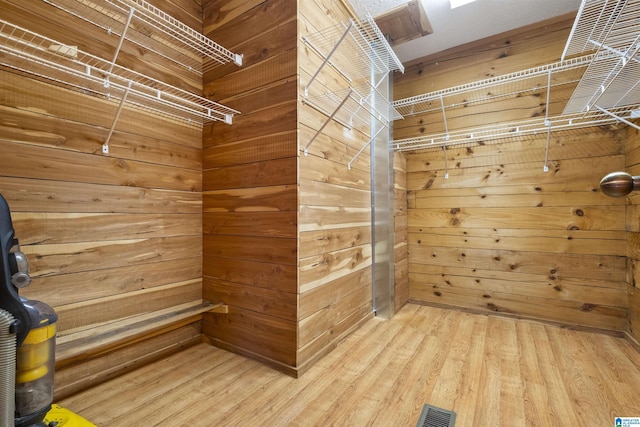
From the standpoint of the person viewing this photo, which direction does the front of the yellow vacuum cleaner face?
facing the viewer and to the right of the viewer

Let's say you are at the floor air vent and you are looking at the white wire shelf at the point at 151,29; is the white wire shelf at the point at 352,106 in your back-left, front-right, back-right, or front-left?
front-right

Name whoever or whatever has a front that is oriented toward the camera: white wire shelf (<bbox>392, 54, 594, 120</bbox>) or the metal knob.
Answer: the white wire shelf

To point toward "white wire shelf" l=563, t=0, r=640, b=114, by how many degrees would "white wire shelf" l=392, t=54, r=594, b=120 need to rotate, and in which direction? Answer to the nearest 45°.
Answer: approximately 45° to its left

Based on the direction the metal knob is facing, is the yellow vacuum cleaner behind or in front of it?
in front

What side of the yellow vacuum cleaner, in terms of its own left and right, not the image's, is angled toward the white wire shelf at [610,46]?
front

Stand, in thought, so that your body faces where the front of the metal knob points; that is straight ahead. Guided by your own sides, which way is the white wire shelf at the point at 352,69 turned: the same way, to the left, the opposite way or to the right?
the opposite way

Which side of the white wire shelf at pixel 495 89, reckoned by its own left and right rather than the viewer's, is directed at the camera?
front

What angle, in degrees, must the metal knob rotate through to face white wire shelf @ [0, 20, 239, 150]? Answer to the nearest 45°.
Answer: approximately 45° to its left

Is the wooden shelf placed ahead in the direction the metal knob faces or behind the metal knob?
ahead

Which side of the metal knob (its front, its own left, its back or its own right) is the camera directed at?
left

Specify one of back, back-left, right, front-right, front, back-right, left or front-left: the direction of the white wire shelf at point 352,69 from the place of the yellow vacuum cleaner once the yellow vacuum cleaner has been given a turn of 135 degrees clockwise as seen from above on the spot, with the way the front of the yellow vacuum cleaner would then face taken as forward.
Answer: back

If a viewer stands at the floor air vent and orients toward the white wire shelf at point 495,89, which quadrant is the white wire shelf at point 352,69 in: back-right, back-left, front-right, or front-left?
front-left

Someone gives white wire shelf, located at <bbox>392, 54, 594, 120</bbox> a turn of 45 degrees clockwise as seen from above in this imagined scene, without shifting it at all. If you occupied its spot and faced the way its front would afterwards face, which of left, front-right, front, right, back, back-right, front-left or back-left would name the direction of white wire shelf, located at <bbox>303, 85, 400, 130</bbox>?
front

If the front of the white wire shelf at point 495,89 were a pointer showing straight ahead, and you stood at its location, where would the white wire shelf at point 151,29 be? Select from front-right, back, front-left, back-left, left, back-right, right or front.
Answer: front-right
